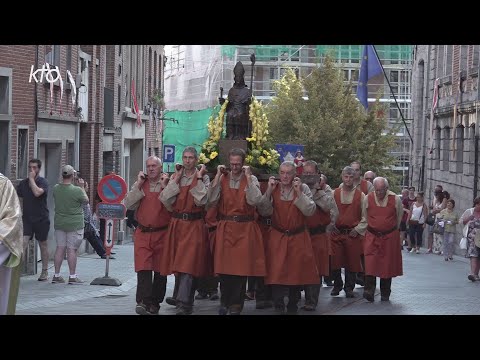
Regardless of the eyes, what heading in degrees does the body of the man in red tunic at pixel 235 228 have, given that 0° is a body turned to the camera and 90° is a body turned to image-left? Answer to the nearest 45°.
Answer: approximately 0°

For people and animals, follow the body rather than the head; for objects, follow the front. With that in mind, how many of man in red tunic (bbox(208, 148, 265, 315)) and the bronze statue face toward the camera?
2

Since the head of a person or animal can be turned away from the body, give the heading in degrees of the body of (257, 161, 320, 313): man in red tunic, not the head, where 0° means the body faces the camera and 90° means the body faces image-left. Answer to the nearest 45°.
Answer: approximately 0°
